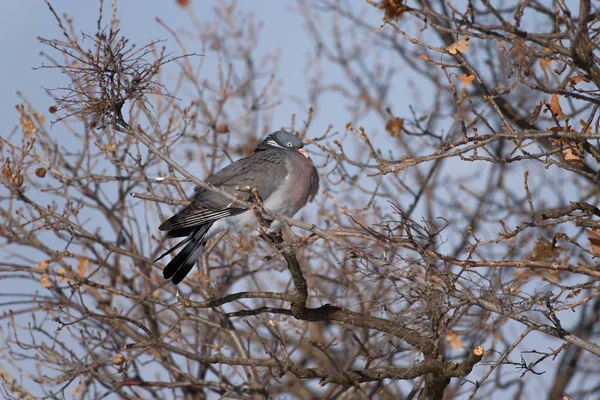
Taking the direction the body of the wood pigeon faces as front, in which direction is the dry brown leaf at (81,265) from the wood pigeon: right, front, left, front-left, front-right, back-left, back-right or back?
back-left

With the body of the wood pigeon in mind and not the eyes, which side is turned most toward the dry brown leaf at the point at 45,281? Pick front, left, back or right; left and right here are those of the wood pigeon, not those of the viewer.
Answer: back

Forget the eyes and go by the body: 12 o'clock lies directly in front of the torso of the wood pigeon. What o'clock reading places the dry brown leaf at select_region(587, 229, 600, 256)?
The dry brown leaf is roughly at 1 o'clock from the wood pigeon.

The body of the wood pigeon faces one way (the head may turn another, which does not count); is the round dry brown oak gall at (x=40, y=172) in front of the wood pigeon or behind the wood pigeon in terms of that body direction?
behind

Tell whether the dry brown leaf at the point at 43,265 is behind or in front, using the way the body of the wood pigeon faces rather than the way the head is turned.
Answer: behind

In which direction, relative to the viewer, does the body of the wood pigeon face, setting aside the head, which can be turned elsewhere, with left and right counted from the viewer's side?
facing to the right of the viewer

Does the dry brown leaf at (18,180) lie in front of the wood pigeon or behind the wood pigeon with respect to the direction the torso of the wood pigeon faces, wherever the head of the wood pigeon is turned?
behind
